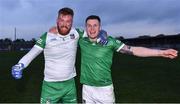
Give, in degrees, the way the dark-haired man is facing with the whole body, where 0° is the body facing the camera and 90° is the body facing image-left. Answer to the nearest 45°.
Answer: approximately 0°
